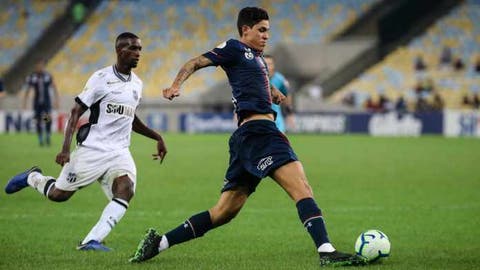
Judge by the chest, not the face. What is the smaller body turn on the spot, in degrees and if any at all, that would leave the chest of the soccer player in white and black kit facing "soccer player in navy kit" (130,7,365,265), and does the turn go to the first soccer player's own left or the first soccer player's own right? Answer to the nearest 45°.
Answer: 0° — they already face them

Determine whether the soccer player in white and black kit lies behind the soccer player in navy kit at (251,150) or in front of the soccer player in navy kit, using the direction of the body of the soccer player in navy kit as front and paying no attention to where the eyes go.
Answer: behind

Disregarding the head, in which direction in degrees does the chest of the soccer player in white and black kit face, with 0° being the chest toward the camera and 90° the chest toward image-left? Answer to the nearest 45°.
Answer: approximately 315°

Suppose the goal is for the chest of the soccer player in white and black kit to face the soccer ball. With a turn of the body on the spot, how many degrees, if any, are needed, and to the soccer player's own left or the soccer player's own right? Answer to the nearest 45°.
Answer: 0° — they already face it
